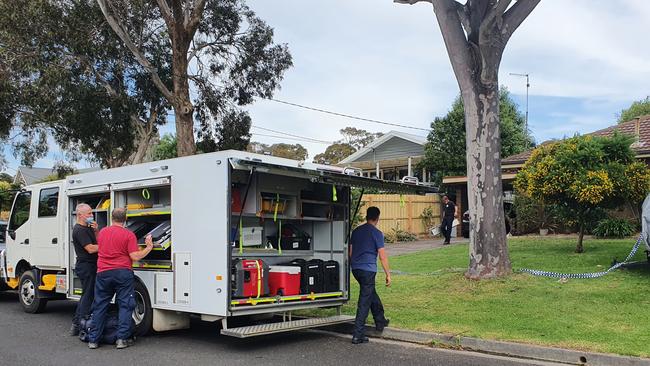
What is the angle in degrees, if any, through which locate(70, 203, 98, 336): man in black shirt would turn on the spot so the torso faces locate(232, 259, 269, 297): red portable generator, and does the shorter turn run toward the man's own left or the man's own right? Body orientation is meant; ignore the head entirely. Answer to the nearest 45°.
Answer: approximately 45° to the man's own right

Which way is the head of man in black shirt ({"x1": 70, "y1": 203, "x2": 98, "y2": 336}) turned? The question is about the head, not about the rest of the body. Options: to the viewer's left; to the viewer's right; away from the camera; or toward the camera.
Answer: to the viewer's right

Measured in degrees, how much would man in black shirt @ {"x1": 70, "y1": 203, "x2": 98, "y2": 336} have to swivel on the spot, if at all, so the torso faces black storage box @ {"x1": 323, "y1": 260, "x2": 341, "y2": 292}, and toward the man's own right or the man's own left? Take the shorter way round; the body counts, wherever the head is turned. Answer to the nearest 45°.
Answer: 0° — they already face it

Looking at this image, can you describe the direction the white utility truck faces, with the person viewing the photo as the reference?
facing away from the viewer and to the left of the viewer

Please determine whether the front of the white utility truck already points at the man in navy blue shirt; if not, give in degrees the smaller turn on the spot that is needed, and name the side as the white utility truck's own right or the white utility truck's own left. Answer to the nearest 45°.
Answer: approximately 135° to the white utility truck's own right

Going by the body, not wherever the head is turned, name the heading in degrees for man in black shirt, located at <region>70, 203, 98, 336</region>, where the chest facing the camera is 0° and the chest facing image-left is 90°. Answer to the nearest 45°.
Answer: approximately 270°

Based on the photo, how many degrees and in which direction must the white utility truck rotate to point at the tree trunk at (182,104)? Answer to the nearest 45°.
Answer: approximately 45° to its right

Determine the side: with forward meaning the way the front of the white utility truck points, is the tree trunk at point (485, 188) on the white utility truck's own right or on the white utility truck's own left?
on the white utility truck's own right

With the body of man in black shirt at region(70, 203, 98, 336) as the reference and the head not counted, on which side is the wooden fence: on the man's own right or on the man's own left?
on the man's own left

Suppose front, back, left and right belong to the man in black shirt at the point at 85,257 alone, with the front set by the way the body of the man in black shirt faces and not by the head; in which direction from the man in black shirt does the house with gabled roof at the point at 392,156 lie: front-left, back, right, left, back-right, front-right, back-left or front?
front-left

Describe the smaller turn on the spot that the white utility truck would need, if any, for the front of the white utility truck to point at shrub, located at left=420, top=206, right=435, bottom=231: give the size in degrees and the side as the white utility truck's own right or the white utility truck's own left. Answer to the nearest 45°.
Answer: approximately 90° to the white utility truck's own right
